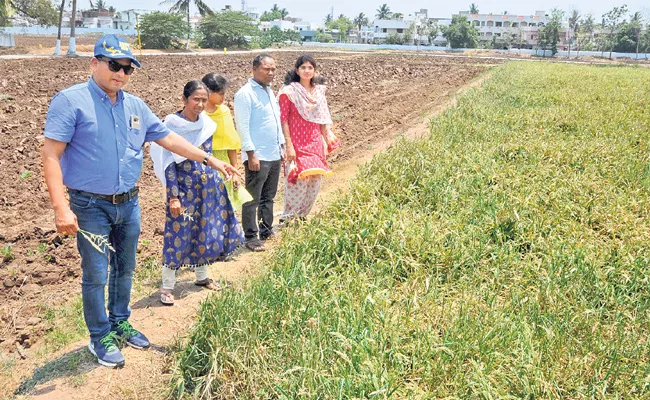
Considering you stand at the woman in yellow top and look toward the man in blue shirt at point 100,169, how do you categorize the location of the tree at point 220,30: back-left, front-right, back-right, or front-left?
back-right

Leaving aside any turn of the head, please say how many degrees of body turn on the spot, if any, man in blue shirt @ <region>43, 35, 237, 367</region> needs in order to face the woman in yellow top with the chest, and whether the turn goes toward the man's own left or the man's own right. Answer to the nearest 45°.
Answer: approximately 90° to the man's own left

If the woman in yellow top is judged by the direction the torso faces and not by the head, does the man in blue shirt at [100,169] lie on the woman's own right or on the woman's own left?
on the woman's own right

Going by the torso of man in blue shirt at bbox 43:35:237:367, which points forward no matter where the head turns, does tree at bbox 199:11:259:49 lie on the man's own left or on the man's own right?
on the man's own left

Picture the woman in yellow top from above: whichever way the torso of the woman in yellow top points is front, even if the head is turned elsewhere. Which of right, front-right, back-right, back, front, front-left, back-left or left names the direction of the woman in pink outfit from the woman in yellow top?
left

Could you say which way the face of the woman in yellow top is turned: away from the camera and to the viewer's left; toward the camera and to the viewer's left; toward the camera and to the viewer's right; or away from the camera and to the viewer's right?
toward the camera and to the viewer's right

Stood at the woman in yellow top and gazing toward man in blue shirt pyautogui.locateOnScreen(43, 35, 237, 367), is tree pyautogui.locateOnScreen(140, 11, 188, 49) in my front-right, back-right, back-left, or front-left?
back-right

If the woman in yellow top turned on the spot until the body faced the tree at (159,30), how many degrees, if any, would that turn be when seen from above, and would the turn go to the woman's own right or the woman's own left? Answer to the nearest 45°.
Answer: approximately 135° to the woman's own left

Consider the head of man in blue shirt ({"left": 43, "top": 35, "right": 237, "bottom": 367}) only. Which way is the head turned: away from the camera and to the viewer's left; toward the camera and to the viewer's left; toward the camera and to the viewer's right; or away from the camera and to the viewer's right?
toward the camera and to the viewer's right

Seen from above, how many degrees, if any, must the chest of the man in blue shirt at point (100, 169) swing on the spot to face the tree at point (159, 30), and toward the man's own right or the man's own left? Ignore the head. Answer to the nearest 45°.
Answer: approximately 135° to the man's own left

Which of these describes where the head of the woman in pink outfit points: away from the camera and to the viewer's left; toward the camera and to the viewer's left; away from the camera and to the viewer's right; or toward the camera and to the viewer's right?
toward the camera and to the viewer's right
